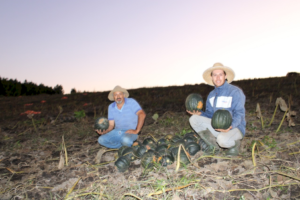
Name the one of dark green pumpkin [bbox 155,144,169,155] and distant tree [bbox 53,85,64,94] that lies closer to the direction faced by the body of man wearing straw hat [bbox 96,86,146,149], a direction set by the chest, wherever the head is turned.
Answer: the dark green pumpkin

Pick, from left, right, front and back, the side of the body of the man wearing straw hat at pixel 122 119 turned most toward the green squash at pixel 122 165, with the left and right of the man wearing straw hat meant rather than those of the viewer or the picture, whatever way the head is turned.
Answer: front

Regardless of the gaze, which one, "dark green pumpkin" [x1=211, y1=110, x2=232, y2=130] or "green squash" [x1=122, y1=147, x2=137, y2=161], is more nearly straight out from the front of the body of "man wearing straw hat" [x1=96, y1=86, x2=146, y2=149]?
the green squash

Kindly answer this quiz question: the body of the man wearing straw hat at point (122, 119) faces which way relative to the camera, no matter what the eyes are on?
toward the camera

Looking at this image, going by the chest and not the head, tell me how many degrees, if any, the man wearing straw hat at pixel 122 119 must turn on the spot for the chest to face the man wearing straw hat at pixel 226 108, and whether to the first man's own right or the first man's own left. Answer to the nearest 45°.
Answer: approximately 45° to the first man's own left

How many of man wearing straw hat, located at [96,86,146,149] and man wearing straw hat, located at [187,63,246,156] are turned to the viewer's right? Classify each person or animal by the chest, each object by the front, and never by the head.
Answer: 0

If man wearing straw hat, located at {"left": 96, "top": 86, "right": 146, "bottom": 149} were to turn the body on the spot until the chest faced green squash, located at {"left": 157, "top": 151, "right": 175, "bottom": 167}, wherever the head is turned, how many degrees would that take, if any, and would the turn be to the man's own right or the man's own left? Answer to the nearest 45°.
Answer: approximately 45° to the man's own left

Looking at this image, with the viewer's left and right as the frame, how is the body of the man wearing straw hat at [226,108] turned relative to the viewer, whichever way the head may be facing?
facing the viewer and to the left of the viewer

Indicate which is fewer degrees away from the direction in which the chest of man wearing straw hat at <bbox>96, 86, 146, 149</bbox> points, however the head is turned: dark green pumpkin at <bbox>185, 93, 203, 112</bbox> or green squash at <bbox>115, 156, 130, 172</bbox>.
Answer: the green squash

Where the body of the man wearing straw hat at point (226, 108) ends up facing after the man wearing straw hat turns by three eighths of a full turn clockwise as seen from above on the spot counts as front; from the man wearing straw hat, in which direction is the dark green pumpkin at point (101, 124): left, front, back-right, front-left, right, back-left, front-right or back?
left

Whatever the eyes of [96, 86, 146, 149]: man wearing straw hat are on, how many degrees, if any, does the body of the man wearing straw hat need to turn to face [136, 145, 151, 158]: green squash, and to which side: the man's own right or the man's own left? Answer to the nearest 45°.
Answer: approximately 45° to the man's own left
